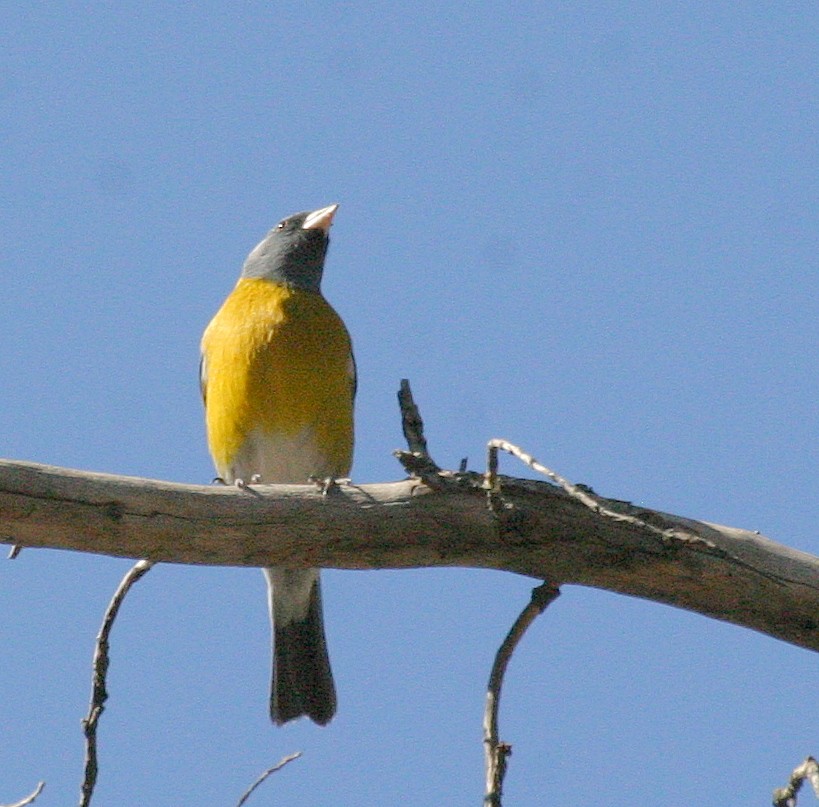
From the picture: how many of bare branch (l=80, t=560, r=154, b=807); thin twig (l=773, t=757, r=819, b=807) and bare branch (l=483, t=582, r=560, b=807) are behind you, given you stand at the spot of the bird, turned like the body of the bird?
0

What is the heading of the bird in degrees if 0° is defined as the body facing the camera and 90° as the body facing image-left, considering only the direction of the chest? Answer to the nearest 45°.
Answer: approximately 0°

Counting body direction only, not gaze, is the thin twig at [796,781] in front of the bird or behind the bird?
in front
